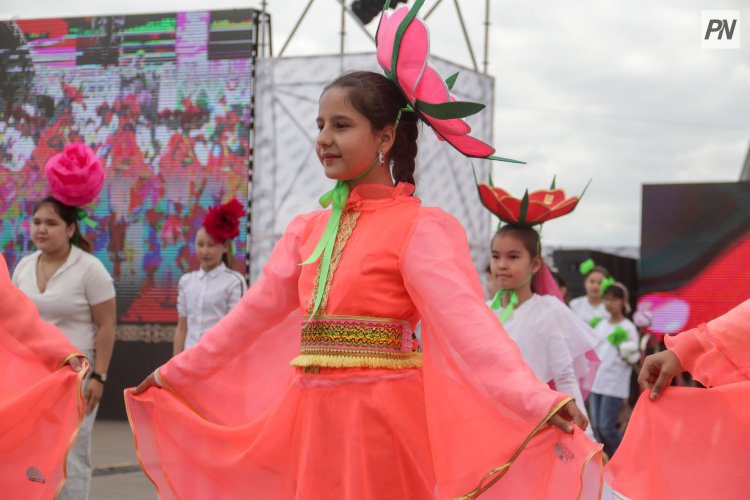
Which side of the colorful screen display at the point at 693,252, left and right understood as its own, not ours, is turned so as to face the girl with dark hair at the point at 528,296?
front

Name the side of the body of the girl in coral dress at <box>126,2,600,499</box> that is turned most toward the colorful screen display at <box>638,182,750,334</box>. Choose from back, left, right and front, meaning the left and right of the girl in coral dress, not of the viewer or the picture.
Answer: back

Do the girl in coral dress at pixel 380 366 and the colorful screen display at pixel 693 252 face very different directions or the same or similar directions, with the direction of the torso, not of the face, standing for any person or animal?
same or similar directions

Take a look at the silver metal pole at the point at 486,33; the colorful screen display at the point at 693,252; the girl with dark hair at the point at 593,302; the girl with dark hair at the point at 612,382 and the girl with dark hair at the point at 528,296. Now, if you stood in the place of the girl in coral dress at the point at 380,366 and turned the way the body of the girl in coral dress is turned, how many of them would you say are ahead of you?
0

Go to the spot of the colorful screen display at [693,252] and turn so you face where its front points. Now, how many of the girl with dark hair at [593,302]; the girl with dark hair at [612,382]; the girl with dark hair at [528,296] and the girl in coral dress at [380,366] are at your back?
0

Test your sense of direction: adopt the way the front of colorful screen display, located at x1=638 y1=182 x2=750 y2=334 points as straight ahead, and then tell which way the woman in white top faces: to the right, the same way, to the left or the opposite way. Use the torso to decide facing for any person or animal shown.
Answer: the same way

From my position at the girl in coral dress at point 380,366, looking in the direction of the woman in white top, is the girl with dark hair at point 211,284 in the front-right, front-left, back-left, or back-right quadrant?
front-right

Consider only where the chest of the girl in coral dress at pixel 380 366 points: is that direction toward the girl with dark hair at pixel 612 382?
no

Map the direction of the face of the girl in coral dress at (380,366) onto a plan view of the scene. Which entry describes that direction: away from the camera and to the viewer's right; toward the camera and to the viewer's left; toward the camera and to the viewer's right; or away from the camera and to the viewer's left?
toward the camera and to the viewer's left

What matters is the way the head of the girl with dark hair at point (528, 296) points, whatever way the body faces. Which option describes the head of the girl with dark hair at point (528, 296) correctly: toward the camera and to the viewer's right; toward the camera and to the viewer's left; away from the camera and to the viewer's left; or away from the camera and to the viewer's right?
toward the camera and to the viewer's left

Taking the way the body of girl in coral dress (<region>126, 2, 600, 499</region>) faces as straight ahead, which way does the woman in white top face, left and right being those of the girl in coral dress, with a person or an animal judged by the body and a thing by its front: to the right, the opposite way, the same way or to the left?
the same way

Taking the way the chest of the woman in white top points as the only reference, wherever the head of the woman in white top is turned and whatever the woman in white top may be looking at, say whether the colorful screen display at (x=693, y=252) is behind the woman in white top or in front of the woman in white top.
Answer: behind

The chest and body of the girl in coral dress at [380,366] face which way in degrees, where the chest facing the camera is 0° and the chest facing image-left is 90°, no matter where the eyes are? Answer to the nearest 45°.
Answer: approximately 45°

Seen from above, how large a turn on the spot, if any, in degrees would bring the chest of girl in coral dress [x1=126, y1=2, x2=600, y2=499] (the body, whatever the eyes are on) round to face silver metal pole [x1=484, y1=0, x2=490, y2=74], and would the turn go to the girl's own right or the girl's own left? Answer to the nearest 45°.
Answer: approximately 135° to the girl's own right

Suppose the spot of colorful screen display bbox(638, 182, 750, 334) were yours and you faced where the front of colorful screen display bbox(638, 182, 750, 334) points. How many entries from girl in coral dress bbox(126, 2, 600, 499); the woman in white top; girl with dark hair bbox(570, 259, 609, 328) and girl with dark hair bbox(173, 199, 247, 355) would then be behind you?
0

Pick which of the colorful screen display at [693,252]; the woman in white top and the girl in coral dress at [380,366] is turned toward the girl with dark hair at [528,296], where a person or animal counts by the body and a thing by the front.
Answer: the colorful screen display

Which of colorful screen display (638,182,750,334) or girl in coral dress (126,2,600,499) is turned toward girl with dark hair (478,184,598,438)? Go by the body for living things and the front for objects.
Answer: the colorful screen display

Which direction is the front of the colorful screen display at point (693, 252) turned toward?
toward the camera

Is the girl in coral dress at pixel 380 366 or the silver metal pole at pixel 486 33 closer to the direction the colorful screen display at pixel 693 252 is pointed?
the girl in coral dress

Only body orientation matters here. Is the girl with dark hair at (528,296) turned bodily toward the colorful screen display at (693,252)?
no
